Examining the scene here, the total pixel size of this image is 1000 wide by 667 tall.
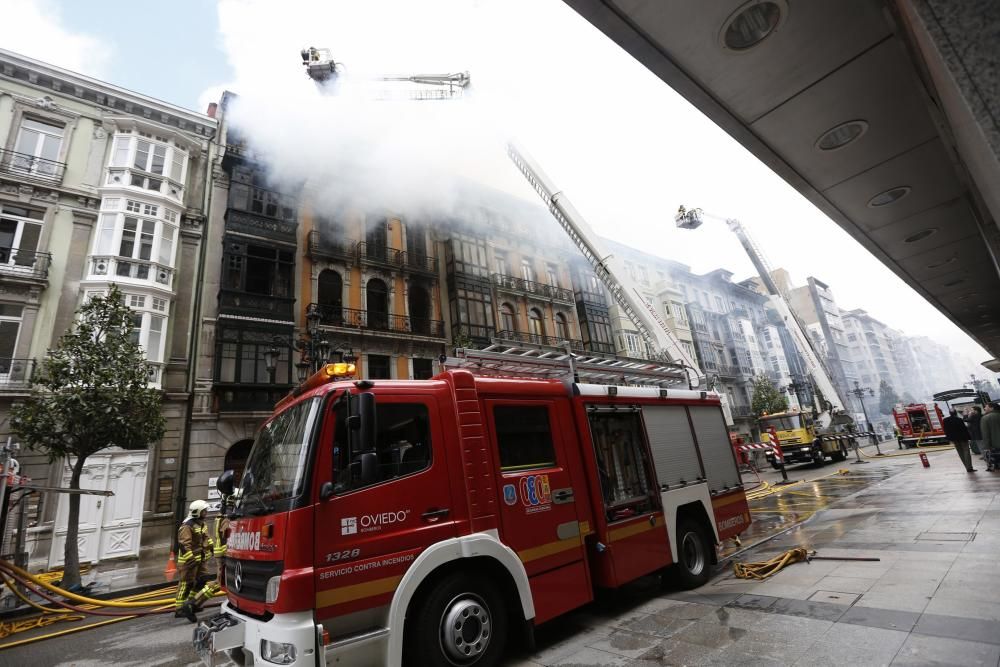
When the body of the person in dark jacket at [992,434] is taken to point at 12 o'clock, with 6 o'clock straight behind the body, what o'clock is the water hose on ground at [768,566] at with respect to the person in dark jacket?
The water hose on ground is roughly at 8 o'clock from the person in dark jacket.

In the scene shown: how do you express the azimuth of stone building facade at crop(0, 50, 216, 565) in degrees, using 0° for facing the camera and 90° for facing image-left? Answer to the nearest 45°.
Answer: approximately 315°

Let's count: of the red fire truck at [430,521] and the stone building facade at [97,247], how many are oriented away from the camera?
0

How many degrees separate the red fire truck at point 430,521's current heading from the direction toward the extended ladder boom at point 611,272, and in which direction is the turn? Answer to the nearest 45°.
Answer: approximately 180°

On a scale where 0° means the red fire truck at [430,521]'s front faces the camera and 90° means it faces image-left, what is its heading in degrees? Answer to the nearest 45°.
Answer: approximately 45°

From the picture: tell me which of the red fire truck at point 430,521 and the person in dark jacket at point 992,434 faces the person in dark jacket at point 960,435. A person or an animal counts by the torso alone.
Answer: the person in dark jacket at point 992,434

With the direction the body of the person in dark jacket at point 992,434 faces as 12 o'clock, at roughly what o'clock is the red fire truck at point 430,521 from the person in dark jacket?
The red fire truck is roughly at 8 o'clock from the person in dark jacket.

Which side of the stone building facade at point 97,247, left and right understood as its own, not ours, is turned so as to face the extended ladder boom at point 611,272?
left

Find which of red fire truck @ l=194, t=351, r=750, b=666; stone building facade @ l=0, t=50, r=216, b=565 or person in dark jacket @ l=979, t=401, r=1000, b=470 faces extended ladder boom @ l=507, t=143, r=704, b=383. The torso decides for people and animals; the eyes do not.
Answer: the stone building facade

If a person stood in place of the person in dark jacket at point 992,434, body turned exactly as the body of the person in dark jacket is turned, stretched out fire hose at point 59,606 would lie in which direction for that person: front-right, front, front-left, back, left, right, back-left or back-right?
left

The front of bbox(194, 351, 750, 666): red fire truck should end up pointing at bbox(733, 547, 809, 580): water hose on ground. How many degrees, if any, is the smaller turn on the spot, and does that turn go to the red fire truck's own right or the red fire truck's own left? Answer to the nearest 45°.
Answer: approximately 180°
